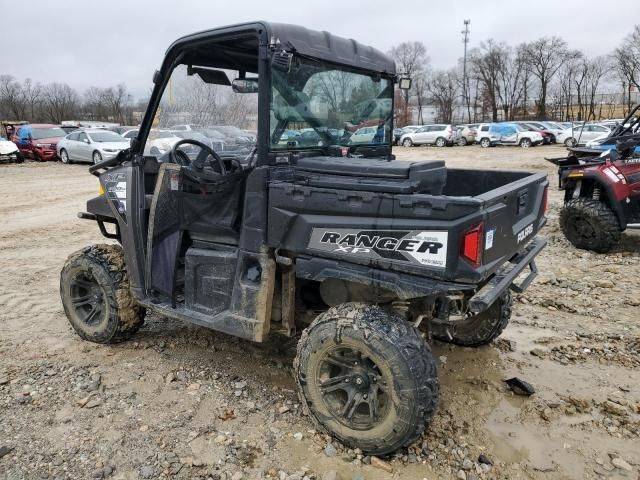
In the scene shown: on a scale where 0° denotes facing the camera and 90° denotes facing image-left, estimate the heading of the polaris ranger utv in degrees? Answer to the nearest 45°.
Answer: approximately 135°

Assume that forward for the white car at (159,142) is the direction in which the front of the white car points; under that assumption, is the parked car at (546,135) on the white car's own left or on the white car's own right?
on the white car's own left

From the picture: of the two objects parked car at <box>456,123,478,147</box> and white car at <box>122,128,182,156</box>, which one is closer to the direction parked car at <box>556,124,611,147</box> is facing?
the parked car

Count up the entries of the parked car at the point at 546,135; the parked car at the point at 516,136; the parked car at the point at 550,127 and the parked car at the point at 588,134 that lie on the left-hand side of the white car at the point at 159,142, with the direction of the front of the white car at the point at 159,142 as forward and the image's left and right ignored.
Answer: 4
